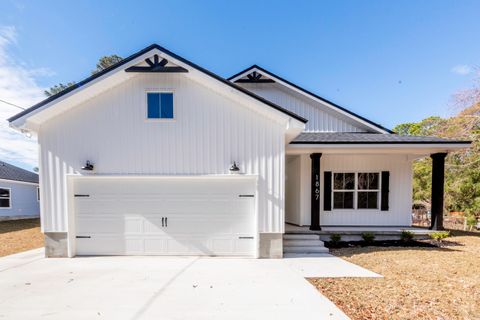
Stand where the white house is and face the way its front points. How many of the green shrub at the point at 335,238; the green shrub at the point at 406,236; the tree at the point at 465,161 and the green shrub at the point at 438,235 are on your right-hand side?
0

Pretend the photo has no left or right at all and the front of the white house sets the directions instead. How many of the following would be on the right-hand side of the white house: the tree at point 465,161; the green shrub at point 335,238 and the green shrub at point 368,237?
0

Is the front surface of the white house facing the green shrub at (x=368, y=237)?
no

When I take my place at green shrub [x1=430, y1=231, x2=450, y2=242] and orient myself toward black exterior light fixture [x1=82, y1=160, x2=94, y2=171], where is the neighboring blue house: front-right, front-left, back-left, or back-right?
front-right

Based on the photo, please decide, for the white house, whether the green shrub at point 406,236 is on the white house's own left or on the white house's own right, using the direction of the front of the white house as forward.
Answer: on the white house's own left

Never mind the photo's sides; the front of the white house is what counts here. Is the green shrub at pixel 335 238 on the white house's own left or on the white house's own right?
on the white house's own left

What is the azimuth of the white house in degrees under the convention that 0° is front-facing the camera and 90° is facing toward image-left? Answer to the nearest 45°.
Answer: approximately 0°

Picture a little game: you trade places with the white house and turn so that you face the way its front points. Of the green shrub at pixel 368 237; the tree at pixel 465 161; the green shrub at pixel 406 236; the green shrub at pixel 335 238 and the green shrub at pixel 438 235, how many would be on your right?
0

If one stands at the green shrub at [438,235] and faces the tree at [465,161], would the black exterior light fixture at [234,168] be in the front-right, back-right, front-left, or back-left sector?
back-left

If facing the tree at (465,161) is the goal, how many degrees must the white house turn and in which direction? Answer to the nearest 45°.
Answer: approximately 135° to its left

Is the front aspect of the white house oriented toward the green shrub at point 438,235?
no
